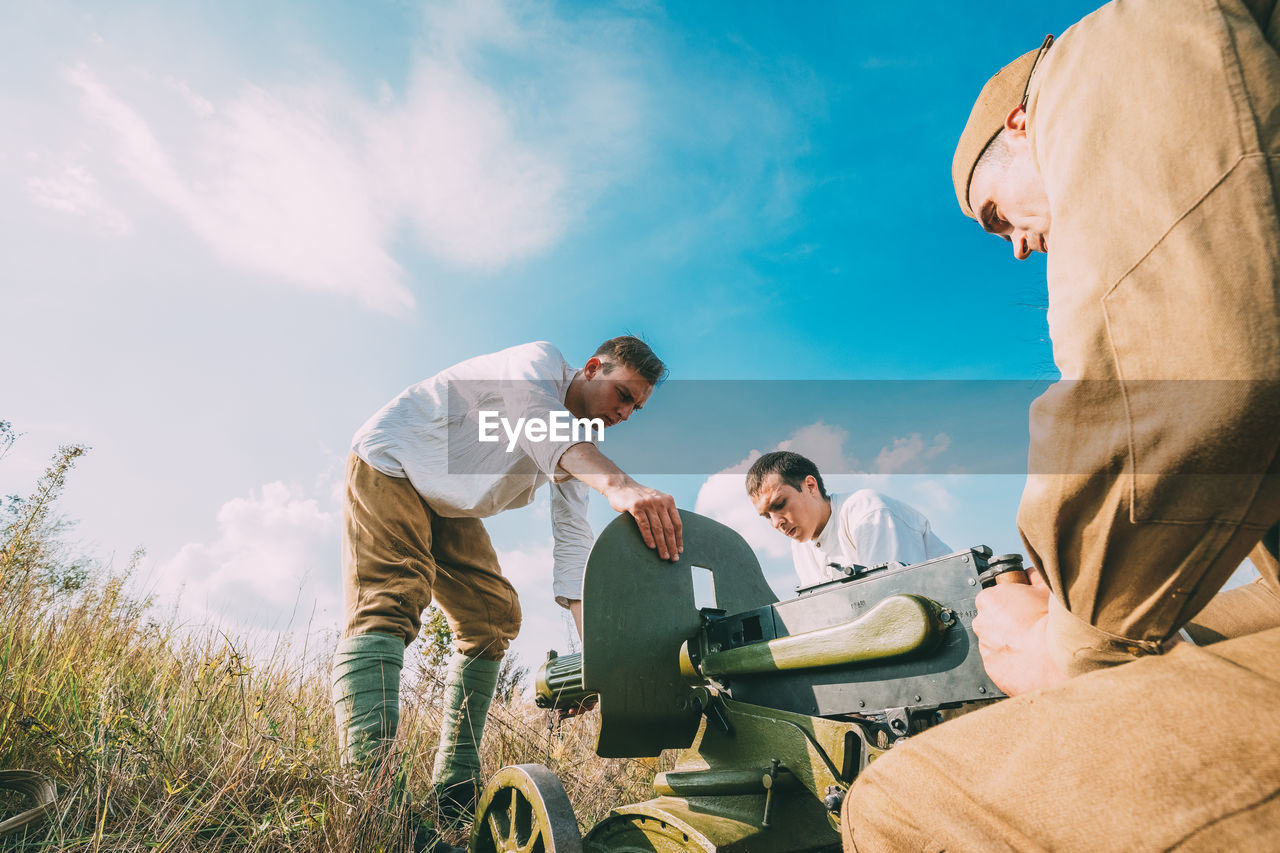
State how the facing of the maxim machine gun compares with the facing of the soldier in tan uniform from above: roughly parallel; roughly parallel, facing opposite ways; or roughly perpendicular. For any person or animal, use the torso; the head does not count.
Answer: roughly parallel

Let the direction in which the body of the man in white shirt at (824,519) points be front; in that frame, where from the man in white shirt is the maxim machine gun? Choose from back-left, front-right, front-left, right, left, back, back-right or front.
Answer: front-left

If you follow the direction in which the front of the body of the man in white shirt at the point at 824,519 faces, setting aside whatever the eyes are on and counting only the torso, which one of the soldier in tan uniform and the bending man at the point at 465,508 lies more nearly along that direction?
the bending man

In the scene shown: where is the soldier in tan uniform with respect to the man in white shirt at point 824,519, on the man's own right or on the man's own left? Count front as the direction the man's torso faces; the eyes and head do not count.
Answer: on the man's own left

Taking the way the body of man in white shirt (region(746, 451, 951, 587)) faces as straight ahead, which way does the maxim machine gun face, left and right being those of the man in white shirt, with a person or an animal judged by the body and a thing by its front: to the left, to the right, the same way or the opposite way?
to the right

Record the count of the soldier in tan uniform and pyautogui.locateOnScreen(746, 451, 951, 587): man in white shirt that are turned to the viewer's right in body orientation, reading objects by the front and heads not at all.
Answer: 0

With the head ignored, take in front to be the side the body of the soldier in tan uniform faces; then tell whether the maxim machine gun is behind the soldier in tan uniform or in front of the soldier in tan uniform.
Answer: in front

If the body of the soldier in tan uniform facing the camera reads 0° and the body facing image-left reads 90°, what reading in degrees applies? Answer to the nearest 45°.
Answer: approximately 90°

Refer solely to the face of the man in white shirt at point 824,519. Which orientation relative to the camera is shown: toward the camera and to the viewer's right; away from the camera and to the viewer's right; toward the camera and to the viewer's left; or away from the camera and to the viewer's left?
toward the camera and to the viewer's left

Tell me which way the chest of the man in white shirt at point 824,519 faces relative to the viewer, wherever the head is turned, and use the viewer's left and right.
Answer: facing the viewer and to the left of the viewer

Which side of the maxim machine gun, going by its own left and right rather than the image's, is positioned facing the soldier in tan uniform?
back

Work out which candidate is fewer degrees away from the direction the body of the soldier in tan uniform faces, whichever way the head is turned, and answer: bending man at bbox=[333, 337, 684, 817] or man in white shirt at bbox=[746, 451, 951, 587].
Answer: the bending man

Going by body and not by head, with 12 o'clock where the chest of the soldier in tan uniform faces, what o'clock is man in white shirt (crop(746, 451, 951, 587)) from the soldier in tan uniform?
The man in white shirt is roughly at 2 o'clock from the soldier in tan uniform.

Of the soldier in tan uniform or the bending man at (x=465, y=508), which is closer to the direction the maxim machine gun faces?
the bending man

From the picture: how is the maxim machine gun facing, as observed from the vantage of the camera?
facing away from the viewer and to the left of the viewer

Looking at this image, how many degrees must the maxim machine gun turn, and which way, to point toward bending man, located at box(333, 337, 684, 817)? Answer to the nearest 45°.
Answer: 0° — it already faces them

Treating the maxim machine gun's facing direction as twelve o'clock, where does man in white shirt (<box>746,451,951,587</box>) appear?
The man in white shirt is roughly at 2 o'clock from the maxim machine gun.
